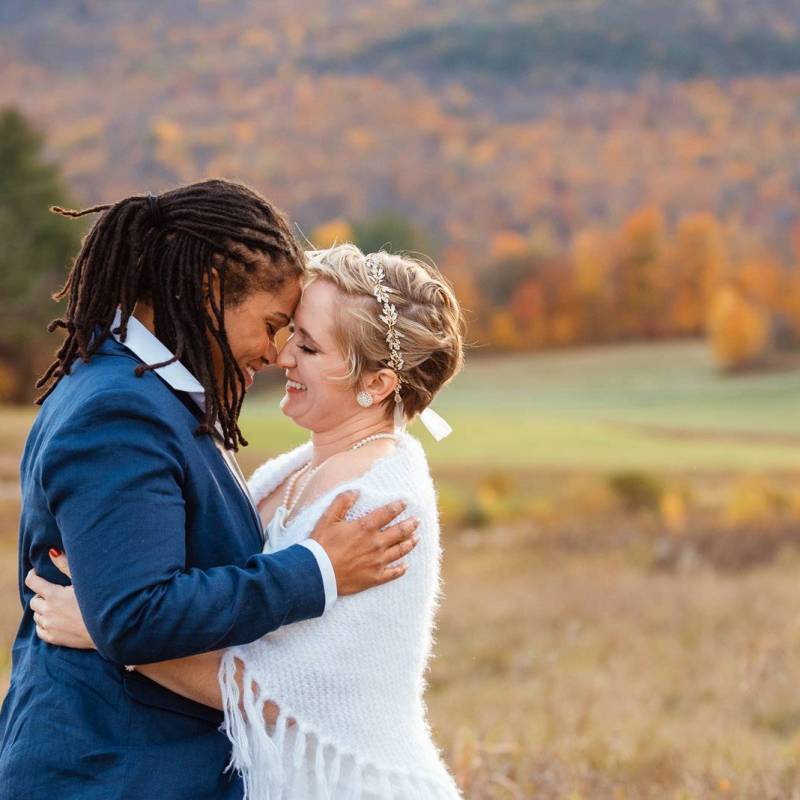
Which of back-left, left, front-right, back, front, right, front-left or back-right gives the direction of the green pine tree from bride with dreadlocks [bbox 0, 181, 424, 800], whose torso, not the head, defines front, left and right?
left

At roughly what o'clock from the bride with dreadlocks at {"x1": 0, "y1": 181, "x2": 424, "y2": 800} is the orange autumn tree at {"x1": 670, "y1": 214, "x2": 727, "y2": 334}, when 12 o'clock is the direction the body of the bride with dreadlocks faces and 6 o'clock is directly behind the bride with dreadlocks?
The orange autumn tree is roughly at 10 o'clock from the bride with dreadlocks.

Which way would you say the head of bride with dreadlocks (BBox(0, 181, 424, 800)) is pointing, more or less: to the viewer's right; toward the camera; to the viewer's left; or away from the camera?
to the viewer's right

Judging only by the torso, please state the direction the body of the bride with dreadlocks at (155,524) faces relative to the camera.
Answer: to the viewer's right
